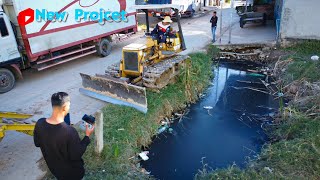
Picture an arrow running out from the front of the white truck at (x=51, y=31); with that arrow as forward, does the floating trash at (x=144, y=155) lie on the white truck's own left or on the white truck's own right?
on the white truck's own left

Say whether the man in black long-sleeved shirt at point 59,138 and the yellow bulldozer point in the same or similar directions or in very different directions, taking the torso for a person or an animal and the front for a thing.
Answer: very different directions

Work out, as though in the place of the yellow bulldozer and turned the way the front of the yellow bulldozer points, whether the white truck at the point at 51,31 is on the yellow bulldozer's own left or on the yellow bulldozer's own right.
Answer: on the yellow bulldozer's own right

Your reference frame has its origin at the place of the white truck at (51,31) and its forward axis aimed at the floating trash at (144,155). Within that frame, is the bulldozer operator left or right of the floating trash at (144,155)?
left

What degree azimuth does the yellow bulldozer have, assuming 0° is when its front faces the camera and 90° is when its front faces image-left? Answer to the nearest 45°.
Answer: approximately 45°

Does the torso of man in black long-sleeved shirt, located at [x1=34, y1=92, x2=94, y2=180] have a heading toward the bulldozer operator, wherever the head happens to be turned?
yes

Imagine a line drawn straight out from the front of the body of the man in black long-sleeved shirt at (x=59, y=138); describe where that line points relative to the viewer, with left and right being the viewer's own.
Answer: facing away from the viewer and to the right of the viewer

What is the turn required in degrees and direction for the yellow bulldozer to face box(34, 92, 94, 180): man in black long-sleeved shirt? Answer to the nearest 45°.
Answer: approximately 45° to its left

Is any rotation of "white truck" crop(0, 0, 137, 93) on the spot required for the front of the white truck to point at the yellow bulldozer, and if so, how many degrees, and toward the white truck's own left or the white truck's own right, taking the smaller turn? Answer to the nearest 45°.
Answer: approximately 90° to the white truck's own left
